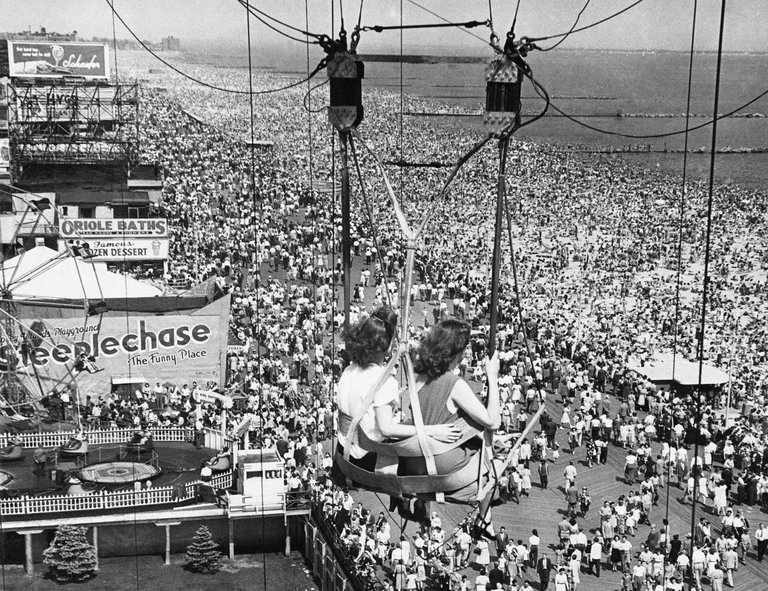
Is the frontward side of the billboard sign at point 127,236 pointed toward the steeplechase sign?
yes

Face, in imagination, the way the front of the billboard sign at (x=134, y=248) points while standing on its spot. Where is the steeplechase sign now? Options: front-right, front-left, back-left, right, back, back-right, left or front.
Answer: front

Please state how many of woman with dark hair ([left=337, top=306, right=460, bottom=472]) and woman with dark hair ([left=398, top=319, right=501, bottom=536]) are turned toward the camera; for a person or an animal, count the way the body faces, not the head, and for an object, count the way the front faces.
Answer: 0

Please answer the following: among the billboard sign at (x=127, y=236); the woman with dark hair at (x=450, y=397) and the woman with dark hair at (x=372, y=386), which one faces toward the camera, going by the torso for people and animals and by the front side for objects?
the billboard sign

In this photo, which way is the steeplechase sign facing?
toward the camera

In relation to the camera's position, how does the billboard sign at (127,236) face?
facing the viewer

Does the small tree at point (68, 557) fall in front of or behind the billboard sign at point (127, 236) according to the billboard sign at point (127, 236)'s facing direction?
in front

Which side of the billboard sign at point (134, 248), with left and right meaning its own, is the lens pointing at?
front

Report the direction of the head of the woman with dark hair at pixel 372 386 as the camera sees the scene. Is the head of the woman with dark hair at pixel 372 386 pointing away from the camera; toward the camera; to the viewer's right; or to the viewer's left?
away from the camera

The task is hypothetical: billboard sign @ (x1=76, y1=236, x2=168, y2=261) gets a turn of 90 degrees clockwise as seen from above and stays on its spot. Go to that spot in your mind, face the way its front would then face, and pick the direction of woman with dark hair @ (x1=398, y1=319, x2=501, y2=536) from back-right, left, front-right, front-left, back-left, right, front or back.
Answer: left
